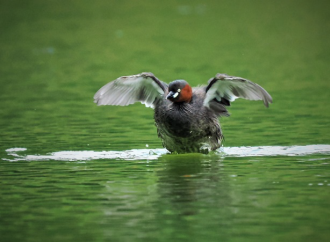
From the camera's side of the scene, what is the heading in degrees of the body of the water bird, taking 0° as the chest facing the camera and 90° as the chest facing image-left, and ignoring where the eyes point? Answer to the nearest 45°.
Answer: approximately 45°
